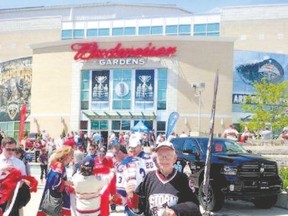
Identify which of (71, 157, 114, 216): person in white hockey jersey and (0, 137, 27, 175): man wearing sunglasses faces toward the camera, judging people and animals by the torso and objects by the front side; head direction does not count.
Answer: the man wearing sunglasses

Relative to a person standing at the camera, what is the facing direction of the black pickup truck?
facing the viewer and to the right of the viewer

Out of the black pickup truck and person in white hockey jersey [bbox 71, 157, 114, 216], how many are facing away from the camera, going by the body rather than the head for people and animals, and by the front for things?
1

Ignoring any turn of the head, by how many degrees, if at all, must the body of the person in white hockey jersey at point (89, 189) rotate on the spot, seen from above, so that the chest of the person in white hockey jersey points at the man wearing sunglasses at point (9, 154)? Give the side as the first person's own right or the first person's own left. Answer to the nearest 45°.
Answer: approximately 90° to the first person's own left

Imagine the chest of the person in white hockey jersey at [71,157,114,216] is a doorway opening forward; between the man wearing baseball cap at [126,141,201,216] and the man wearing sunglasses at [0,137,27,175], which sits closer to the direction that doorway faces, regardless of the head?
the man wearing sunglasses

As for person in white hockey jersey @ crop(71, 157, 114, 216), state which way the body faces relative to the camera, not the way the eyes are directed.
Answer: away from the camera

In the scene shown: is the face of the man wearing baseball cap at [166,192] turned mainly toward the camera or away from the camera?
toward the camera

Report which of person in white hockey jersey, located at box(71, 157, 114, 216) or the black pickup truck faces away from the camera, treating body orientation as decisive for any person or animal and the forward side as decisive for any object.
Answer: the person in white hockey jersey

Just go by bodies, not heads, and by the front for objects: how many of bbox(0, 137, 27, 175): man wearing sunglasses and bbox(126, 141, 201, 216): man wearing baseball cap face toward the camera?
2

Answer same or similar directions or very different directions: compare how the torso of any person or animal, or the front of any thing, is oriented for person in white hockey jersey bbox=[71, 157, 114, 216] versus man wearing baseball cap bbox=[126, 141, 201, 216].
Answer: very different directions

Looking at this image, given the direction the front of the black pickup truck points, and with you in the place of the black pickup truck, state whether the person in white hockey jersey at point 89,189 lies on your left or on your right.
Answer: on your right

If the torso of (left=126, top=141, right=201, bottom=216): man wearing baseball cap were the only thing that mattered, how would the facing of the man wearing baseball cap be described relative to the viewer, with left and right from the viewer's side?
facing the viewer
